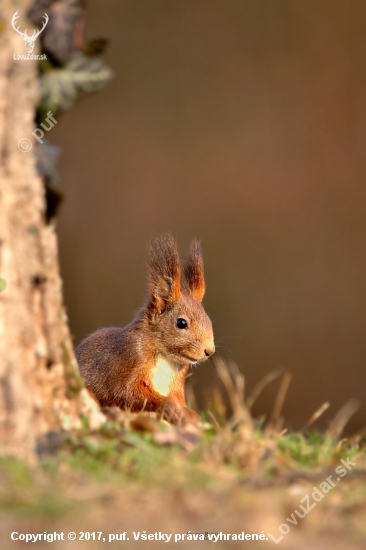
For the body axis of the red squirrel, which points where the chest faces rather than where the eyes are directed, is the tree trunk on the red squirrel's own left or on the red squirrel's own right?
on the red squirrel's own right

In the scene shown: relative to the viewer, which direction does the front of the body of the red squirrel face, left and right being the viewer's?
facing the viewer and to the right of the viewer
